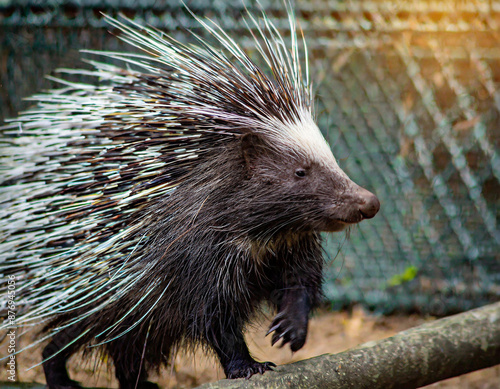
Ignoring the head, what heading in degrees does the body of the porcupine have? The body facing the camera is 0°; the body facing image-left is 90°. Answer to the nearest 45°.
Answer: approximately 270°

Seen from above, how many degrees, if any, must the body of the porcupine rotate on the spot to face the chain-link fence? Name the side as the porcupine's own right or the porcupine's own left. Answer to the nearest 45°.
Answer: approximately 45° to the porcupine's own left
